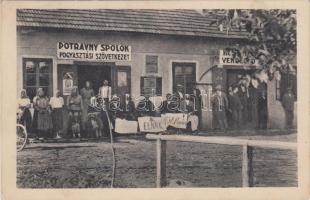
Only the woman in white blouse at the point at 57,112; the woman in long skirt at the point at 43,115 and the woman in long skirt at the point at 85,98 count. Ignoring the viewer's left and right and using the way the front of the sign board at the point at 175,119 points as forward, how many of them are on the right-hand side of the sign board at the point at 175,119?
3

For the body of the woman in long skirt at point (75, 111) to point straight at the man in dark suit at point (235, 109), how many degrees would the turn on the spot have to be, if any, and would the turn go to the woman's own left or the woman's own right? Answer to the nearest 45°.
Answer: approximately 90° to the woman's own left

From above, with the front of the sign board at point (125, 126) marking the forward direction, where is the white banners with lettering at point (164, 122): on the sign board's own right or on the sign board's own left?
on the sign board's own left

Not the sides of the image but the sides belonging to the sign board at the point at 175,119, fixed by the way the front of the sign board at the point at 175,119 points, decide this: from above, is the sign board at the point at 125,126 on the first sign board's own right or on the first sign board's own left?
on the first sign board's own right

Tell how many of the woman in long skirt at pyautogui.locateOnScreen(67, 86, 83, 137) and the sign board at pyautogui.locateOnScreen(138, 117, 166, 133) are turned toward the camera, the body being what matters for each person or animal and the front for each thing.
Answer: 2
